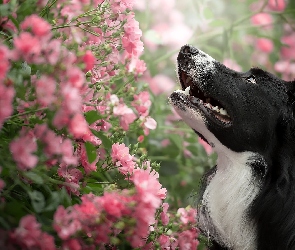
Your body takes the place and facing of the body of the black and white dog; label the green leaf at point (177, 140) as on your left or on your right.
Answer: on your right

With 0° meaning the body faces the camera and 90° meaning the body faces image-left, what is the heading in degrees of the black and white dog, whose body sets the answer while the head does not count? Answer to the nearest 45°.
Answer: approximately 90°
